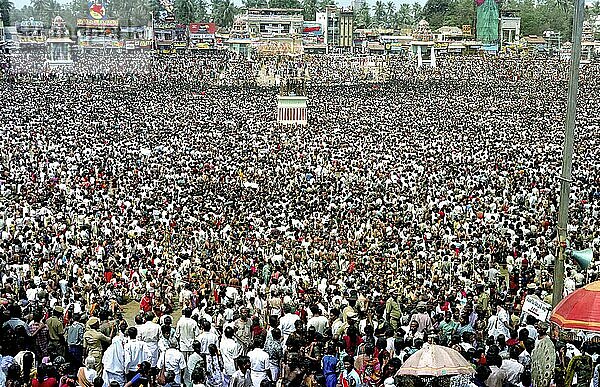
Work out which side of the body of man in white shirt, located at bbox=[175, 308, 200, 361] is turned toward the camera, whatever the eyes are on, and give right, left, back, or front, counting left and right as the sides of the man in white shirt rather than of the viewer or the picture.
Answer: back

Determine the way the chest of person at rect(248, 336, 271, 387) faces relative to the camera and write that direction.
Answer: away from the camera

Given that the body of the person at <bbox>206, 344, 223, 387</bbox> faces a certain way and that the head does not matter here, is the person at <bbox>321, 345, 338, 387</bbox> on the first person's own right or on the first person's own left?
on the first person's own right

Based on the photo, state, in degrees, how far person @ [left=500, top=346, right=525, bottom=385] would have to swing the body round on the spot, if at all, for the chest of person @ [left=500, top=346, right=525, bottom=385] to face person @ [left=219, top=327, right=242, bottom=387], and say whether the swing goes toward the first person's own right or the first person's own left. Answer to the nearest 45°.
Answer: approximately 90° to the first person's own left

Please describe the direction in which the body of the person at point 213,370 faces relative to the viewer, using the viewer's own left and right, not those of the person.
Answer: facing away from the viewer

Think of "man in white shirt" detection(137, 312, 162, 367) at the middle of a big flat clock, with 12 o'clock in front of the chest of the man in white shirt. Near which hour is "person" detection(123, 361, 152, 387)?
The person is roughly at 6 o'clock from the man in white shirt.

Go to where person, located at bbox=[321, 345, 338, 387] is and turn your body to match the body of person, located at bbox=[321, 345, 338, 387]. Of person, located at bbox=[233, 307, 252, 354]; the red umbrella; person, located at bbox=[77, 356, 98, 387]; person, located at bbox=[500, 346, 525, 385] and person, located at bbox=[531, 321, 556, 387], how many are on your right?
3

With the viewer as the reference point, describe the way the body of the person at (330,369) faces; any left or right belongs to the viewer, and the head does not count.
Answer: facing away from the viewer

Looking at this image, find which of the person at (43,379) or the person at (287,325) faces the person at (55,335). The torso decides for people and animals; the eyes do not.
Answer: the person at (43,379)

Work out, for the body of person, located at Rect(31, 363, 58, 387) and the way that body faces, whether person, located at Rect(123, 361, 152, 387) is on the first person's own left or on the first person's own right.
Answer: on the first person's own right

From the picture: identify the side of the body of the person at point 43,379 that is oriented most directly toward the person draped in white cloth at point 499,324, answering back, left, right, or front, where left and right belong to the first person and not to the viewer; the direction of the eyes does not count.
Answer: right

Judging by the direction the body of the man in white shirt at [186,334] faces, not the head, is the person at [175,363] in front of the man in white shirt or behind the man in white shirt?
behind

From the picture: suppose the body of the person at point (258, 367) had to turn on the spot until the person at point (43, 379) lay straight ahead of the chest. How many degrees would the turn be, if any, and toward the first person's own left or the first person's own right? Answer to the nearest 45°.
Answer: approximately 90° to the first person's own left

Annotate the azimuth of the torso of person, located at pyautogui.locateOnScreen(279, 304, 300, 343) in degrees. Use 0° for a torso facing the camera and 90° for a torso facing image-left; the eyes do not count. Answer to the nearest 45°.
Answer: approximately 180°

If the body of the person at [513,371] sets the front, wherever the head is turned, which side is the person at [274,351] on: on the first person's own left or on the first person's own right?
on the first person's own left
